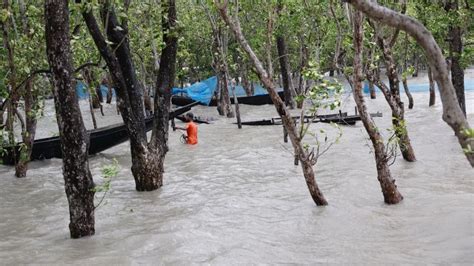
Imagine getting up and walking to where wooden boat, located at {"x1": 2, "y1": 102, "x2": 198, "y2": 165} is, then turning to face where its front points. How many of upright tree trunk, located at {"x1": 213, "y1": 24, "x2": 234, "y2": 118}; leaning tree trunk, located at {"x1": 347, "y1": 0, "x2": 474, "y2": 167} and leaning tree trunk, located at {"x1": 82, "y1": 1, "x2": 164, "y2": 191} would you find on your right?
2

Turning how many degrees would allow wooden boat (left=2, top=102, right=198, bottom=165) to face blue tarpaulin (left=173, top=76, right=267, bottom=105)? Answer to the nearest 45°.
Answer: approximately 45° to its left

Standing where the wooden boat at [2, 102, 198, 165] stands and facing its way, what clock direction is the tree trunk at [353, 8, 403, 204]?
The tree trunk is roughly at 2 o'clock from the wooden boat.

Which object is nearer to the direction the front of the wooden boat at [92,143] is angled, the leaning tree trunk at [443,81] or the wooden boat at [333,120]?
the wooden boat

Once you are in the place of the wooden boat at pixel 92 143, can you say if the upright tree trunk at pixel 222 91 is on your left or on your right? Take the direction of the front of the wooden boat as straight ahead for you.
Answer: on your left

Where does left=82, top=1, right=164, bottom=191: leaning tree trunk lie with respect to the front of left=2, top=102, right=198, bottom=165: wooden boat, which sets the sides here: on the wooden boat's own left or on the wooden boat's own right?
on the wooden boat's own right

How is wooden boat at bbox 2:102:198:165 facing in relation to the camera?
to the viewer's right
